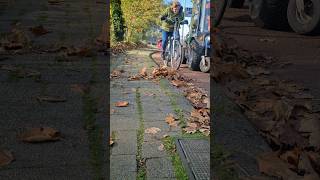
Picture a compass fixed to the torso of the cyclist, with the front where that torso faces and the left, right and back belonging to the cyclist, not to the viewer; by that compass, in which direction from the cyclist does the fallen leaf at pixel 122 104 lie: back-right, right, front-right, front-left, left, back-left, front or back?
front-right

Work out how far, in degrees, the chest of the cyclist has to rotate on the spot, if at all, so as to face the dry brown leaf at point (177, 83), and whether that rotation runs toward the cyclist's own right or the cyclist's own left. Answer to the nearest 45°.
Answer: approximately 45° to the cyclist's own right

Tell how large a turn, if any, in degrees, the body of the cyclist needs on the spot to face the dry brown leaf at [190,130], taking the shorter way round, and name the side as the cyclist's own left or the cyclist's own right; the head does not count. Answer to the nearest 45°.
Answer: approximately 45° to the cyclist's own right

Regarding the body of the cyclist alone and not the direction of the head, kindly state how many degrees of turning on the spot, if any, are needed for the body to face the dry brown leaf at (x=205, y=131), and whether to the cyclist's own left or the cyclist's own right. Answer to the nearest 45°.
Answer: approximately 45° to the cyclist's own right

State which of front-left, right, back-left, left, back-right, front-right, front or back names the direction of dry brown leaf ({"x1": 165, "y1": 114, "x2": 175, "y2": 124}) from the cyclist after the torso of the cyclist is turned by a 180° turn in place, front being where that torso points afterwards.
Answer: back-left

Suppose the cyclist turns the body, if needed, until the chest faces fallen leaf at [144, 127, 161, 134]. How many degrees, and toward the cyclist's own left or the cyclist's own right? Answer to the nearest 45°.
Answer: approximately 45° to the cyclist's own right

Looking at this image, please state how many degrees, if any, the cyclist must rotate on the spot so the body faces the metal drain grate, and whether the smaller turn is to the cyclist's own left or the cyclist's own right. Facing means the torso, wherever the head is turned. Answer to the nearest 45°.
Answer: approximately 45° to the cyclist's own right

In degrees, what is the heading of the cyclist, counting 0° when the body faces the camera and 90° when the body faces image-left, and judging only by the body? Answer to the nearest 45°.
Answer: approximately 315°

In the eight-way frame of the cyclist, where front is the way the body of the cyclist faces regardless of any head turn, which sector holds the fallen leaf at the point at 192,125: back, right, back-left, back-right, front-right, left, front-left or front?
front-right

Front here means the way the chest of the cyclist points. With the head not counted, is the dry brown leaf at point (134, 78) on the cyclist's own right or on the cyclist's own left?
on the cyclist's own right
